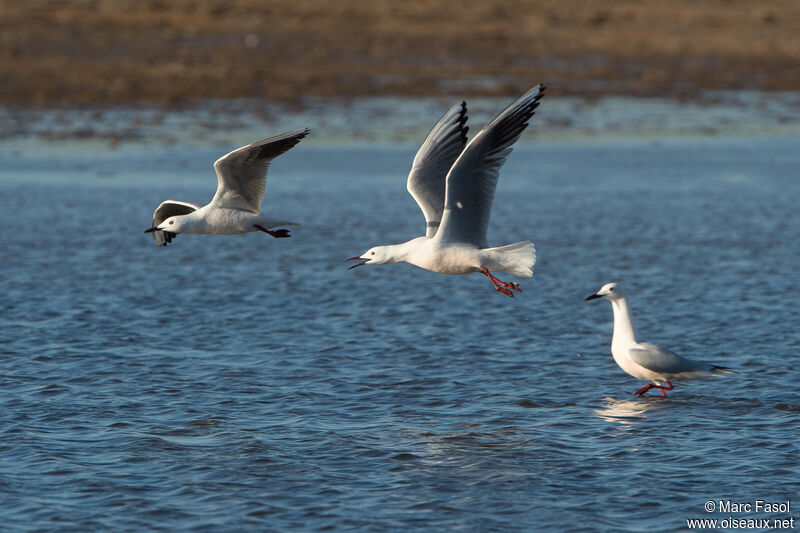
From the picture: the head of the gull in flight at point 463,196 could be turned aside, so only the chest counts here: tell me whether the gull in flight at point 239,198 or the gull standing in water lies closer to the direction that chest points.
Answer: the gull in flight

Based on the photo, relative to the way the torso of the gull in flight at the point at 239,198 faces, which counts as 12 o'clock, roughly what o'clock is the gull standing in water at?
The gull standing in water is roughly at 6 o'clock from the gull in flight.

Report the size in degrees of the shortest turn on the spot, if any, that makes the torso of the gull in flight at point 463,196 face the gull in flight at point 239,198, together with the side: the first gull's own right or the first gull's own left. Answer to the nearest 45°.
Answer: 0° — it already faces it

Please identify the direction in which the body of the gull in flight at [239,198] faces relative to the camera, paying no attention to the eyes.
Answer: to the viewer's left

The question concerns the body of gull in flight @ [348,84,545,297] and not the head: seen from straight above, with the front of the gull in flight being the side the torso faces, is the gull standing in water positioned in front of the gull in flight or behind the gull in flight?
behind

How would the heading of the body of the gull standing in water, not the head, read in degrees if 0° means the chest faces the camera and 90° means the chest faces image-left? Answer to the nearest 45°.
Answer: approximately 90°

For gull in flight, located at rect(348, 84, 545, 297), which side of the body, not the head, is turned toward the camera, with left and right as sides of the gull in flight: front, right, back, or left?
left

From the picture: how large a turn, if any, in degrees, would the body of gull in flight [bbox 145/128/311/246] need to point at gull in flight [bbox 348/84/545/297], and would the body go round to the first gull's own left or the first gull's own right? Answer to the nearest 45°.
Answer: approximately 135° to the first gull's own left

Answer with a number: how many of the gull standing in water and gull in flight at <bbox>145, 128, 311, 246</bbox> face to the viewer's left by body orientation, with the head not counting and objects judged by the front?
2
